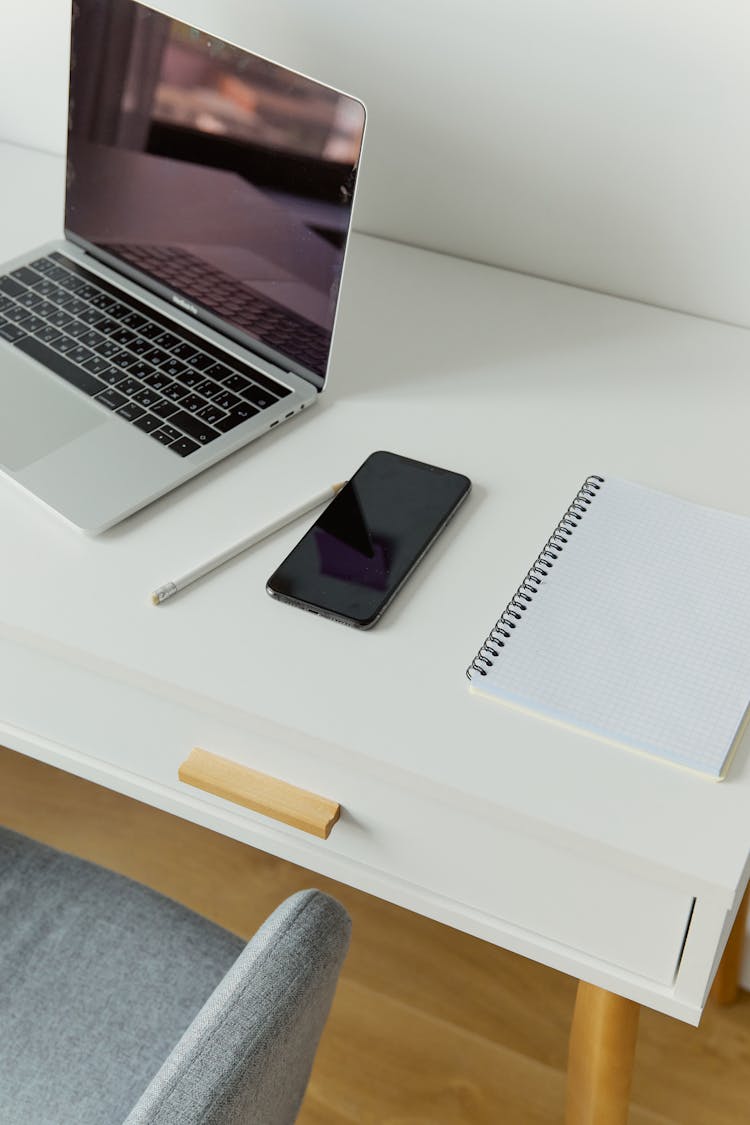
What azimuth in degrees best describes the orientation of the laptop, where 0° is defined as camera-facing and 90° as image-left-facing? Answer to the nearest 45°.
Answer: approximately 45°
